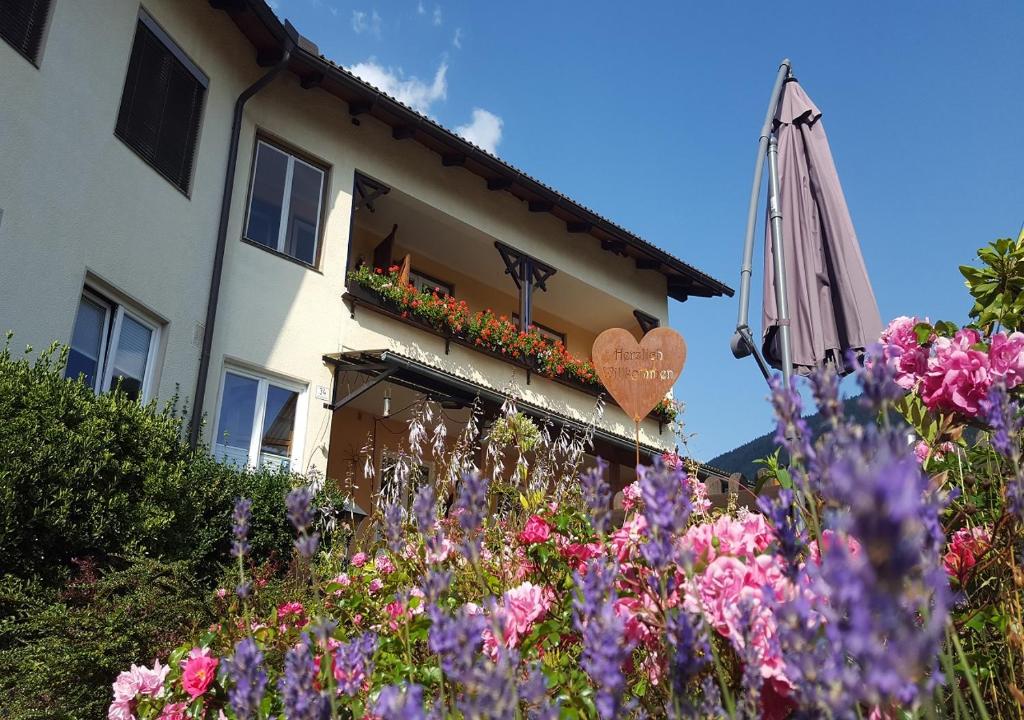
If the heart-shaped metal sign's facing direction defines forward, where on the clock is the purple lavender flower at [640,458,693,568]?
The purple lavender flower is roughly at 12 o'clock from the heart-shaped metal sign.

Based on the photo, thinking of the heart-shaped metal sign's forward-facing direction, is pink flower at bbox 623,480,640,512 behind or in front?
in front

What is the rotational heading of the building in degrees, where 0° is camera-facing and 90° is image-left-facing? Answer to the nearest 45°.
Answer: approximately 315°

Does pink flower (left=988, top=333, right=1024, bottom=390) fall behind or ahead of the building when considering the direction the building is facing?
ahead

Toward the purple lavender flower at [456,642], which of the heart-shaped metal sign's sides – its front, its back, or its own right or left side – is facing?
front

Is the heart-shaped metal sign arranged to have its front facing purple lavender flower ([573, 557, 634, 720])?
yes

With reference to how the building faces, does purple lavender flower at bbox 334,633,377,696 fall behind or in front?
in front

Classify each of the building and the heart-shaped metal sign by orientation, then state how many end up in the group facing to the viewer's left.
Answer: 0

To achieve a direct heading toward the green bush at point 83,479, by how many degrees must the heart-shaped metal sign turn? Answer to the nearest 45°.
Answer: approximately 45° to its right
